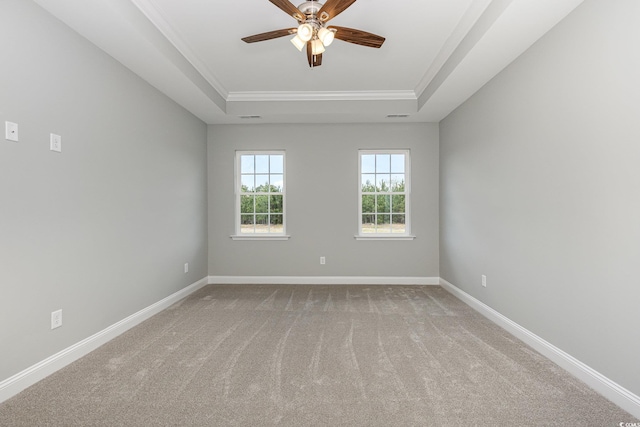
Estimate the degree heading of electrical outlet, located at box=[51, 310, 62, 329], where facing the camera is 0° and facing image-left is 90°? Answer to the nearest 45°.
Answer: approximately 315°

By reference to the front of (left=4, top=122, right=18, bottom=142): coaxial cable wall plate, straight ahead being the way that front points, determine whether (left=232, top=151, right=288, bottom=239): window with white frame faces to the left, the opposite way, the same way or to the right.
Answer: to the right

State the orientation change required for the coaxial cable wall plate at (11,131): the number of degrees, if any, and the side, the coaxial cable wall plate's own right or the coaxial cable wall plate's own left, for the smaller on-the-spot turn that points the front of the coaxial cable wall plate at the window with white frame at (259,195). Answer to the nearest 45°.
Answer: approximately 90° to the coaxial cable wall plate's own left

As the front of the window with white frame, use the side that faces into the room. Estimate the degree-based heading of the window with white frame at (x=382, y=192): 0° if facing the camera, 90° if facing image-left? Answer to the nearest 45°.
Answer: approximately 0°

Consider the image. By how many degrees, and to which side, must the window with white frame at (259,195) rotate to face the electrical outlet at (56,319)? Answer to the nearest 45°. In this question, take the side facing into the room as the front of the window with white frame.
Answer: approximately 45° to its right

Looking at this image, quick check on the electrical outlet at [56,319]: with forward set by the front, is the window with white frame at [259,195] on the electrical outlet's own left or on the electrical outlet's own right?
on the electrical outlet's own left

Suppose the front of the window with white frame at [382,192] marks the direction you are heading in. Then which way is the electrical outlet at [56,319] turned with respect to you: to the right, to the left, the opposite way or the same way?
to the left

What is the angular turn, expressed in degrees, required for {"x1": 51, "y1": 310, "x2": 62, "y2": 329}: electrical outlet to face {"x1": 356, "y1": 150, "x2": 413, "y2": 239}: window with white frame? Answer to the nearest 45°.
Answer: approximately 45° to its left

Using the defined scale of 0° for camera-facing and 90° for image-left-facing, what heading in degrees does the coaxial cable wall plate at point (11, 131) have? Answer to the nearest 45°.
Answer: approximately 315°
